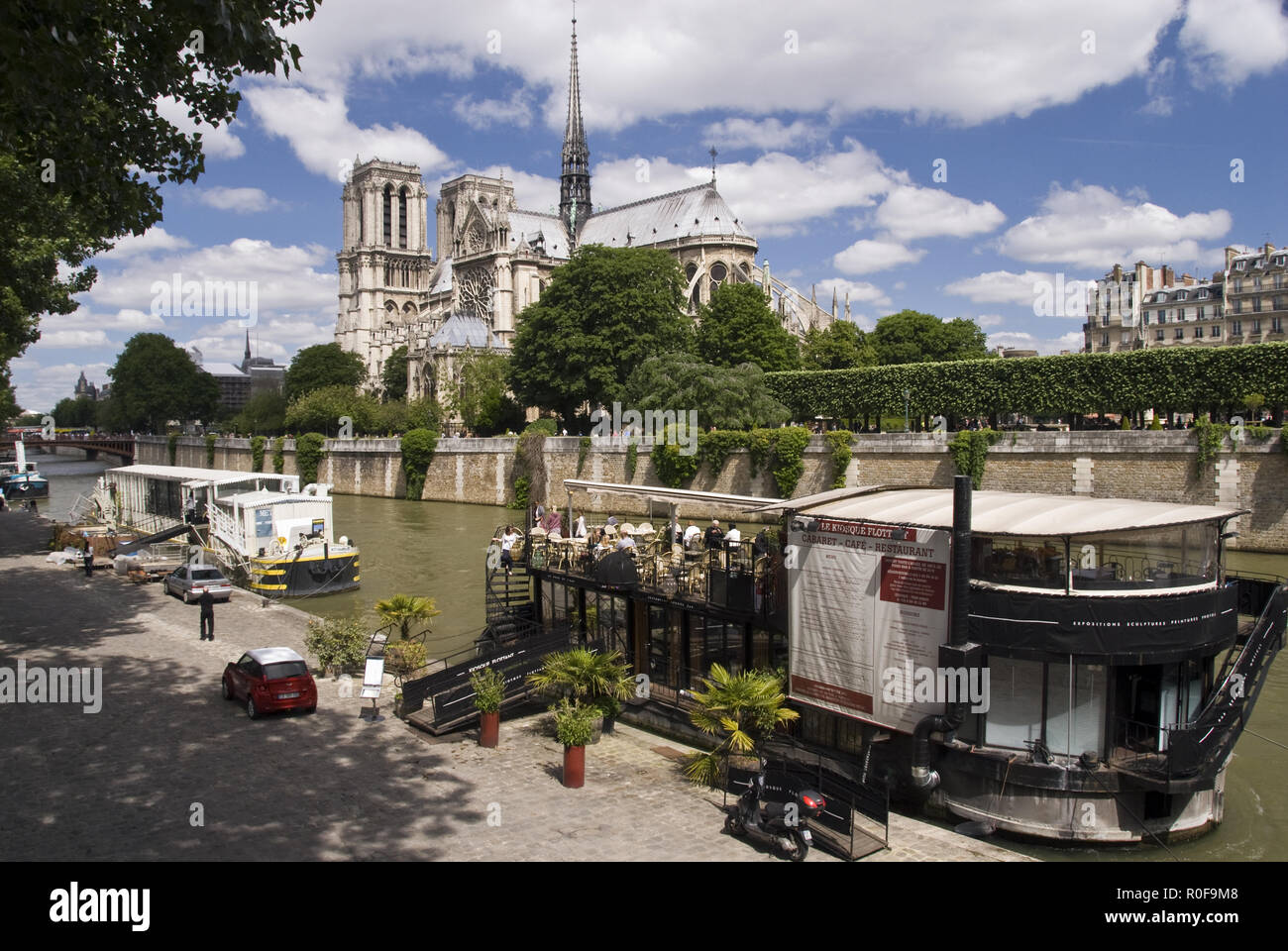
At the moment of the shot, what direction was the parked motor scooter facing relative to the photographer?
facing away from the viewer and to the left of the viewer

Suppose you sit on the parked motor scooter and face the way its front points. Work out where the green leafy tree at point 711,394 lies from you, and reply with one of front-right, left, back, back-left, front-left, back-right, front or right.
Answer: front-right

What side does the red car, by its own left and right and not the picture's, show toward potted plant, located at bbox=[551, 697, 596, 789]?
back

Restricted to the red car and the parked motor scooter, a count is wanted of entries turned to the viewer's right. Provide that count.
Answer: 0

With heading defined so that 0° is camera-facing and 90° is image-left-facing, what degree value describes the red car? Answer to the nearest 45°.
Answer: approximately 135°

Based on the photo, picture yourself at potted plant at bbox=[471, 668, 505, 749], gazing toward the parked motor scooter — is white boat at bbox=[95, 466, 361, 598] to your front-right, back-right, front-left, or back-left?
back-left
